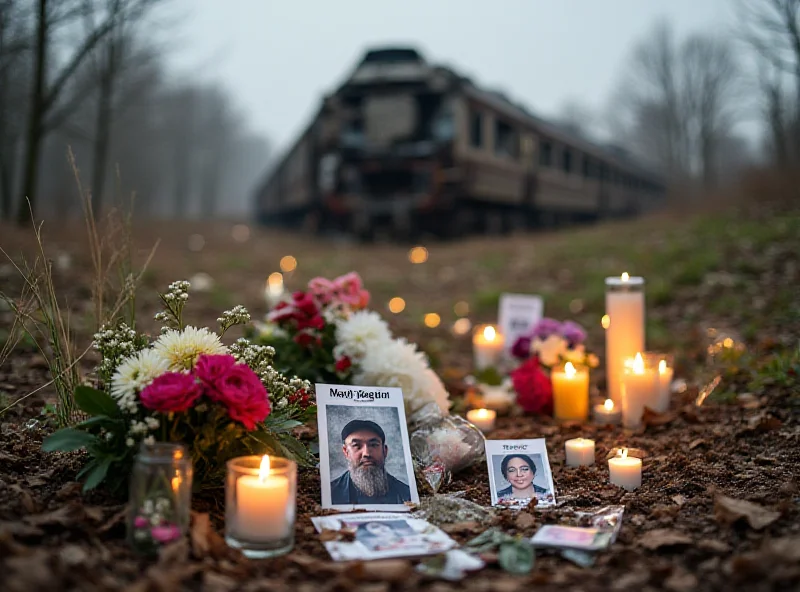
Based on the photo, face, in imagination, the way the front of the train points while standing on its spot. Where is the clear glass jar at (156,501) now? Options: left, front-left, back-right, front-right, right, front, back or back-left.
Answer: front-left

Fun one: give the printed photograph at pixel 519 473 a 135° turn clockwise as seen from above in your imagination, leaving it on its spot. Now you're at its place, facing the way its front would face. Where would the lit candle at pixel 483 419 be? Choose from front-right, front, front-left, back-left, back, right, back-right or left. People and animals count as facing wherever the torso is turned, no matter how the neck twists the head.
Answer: front-right

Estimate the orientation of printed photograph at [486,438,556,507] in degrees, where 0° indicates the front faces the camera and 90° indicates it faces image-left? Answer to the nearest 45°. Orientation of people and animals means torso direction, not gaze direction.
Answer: approximately 0°

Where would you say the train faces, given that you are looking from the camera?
facing the viewer and to the left of the viewer

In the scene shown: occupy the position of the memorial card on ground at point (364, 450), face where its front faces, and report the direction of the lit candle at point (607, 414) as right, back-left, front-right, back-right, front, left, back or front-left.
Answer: back-left

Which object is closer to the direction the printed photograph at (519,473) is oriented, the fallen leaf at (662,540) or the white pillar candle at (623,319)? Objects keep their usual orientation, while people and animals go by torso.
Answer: the fallen leaf

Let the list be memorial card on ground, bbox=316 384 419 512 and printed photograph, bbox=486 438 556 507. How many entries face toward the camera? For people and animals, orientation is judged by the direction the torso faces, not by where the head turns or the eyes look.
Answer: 2

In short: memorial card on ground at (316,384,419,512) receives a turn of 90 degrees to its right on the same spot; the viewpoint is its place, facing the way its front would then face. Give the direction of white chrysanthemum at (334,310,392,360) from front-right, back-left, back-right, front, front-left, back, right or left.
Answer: right
